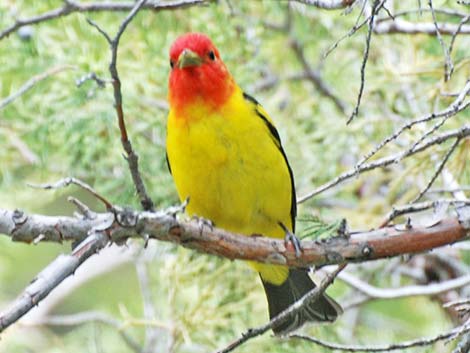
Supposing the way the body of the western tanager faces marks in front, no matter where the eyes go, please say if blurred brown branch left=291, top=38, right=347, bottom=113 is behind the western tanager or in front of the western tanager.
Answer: behind

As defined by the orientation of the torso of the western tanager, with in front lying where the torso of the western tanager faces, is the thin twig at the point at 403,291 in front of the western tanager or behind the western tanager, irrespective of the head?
behind

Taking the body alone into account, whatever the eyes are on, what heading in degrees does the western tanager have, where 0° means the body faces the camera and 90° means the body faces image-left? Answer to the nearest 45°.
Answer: approximately 45°
